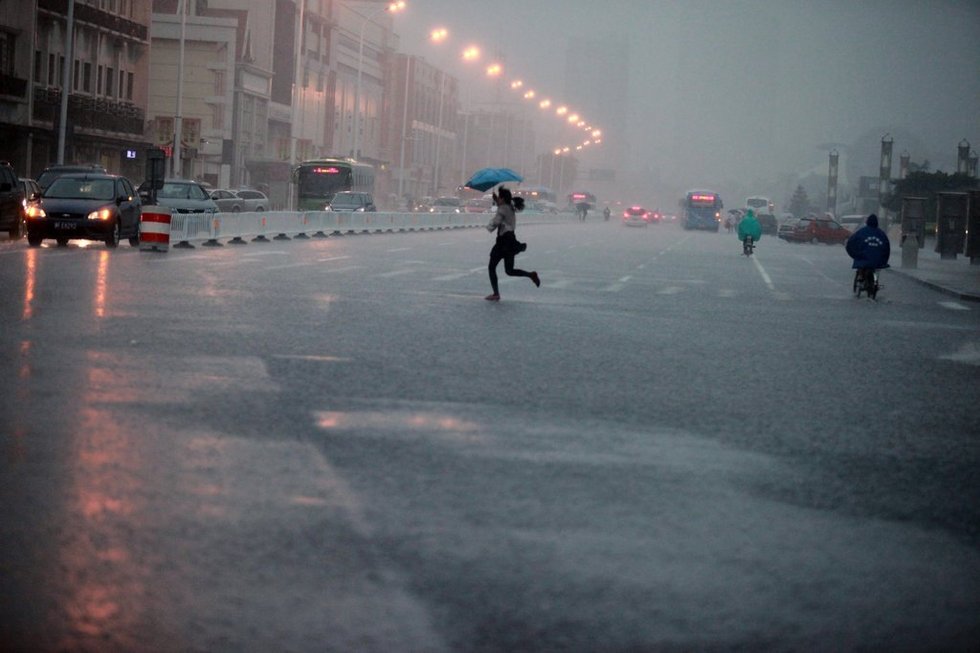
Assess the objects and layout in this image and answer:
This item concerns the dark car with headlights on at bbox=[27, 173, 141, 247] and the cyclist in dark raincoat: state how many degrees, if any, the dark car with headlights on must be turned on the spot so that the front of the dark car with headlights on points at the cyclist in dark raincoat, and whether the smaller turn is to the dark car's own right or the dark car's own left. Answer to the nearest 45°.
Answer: approximately 45° to the dark car's own left

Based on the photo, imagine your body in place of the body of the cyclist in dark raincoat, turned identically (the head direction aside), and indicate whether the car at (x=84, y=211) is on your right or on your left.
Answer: on your left

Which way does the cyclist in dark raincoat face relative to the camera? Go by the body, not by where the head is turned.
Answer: away from the camera

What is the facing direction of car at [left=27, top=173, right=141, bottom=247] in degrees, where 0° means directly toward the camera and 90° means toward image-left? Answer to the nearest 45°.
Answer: approximately 0°

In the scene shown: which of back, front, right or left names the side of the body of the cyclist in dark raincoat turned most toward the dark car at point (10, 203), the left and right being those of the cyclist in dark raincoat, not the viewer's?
left

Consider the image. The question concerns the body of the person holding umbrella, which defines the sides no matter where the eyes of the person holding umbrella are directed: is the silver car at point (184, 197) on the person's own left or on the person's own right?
on the person's own right

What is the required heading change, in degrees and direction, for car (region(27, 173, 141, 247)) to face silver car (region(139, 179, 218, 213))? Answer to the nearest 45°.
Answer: approximately 180°

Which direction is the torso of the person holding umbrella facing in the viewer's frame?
to the viewer's left

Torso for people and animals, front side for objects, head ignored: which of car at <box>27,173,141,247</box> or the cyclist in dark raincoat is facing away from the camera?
the cyclist in dark raincoat

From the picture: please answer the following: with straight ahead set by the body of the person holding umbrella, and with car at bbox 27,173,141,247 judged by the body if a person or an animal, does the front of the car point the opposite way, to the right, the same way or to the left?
to the left
